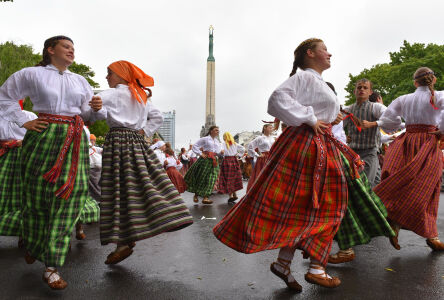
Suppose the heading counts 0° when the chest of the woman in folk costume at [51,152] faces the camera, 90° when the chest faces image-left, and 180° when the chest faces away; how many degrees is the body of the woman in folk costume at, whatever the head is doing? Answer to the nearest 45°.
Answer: approximately 315°

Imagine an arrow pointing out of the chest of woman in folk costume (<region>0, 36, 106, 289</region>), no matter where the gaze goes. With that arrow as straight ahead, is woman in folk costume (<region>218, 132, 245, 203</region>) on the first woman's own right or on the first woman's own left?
on the first woman's own left

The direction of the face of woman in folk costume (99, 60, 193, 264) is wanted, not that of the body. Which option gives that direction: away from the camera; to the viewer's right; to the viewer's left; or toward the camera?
to the viewer's left
